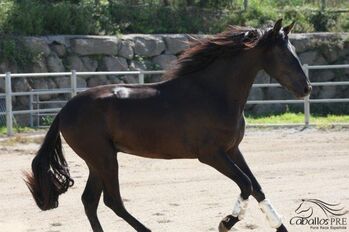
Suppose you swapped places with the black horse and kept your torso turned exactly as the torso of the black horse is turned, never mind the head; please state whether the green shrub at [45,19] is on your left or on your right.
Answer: on your left

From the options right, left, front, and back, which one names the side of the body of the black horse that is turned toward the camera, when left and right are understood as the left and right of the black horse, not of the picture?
right
